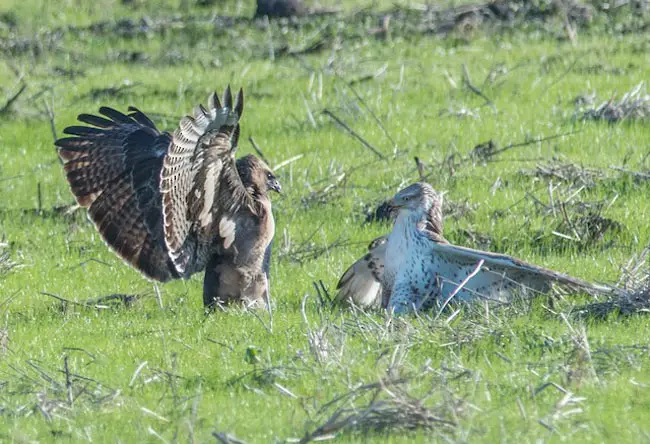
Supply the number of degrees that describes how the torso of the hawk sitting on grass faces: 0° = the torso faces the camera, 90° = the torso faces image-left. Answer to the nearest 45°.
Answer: approximately 45°

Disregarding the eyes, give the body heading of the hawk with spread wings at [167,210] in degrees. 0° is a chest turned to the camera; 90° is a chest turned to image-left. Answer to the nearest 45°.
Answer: approximately 270°

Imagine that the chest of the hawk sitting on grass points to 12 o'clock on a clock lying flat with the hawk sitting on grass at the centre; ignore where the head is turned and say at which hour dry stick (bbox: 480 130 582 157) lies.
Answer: The dry stick is roughly at 5 o'clock from the hawk sitting on grass.

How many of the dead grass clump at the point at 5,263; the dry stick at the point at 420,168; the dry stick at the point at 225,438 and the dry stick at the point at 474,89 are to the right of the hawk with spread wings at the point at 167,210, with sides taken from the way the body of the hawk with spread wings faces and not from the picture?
1

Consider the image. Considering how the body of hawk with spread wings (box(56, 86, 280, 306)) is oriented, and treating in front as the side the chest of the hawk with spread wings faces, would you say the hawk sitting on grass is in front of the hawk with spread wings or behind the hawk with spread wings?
in front

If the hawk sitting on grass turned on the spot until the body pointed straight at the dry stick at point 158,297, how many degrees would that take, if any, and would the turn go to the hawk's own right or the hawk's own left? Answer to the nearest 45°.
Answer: approximately 45° to the hawk's own right

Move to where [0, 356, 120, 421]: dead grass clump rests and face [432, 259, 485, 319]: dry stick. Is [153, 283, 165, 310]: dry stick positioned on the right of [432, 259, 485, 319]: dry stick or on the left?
left

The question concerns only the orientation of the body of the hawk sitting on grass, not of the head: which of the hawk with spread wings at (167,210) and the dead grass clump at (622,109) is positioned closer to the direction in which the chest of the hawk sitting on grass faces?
the hawk with spread wings

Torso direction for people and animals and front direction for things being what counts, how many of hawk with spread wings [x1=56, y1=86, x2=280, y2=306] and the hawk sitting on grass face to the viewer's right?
1

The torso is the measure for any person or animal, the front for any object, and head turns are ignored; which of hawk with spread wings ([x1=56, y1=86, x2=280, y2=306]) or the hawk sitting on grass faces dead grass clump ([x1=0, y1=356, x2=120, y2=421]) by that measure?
the hawk sitting on grass
